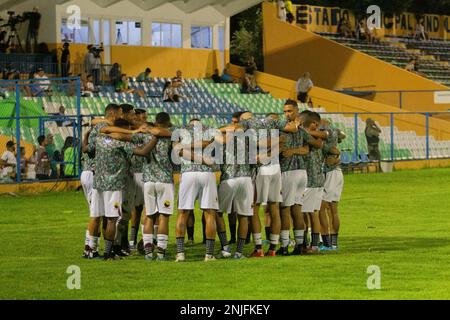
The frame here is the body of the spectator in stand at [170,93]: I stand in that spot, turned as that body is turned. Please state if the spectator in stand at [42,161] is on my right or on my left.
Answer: on my right

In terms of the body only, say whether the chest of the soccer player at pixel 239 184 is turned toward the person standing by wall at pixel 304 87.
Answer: yes

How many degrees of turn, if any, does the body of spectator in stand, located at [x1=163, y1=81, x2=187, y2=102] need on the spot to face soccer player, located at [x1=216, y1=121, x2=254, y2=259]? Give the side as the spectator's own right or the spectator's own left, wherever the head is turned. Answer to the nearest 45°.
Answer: approximately 45° to the spectator's own right

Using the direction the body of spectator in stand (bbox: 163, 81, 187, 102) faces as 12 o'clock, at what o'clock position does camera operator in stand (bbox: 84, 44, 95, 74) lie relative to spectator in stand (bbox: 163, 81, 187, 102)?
camera operator in stand (bbox: 84, 44, 95, 74) is roughly at 4 o'clock from spectator in stand (bbox: 163, 81, 187, 102).

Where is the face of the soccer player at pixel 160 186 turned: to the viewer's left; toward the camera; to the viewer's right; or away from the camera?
away from the camera

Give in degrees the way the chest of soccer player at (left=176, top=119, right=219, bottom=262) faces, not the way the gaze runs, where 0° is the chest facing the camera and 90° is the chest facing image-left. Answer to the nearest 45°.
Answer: approximately 180°

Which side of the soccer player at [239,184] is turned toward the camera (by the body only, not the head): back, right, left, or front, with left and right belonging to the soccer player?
back

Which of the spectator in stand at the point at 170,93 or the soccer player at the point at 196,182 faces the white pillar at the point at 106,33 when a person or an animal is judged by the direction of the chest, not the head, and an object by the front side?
the soccer player

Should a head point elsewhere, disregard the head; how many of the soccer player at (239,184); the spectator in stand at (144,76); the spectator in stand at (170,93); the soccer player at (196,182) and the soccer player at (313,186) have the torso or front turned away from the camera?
2

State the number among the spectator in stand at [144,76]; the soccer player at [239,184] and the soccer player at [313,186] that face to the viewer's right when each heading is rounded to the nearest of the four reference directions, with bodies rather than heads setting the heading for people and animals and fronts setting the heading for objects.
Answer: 0

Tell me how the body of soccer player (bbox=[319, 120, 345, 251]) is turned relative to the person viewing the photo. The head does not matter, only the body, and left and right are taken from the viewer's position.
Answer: facing to the left of the viewer

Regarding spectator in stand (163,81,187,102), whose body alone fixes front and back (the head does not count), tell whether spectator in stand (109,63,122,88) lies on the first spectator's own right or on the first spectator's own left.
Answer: on the first spectator's own right

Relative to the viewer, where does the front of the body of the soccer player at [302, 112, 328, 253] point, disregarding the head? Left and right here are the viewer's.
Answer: facing to the left of the viewer
